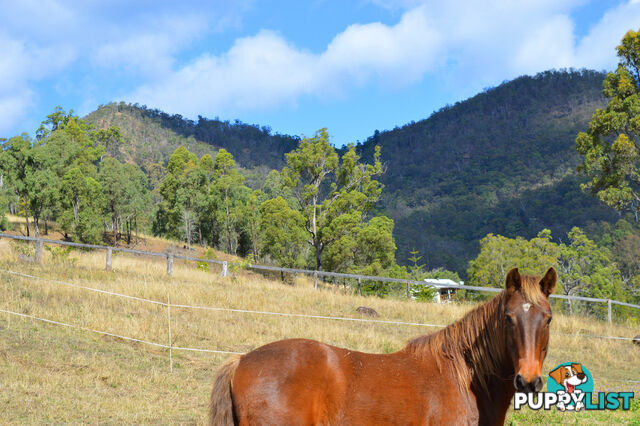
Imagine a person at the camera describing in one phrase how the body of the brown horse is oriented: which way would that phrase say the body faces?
to the viewer's right

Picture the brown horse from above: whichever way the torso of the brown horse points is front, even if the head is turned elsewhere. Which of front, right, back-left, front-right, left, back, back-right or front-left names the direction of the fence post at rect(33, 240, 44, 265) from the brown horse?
back-left

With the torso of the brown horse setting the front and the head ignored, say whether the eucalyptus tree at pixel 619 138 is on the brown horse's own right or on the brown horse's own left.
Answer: on the brown horse's own left

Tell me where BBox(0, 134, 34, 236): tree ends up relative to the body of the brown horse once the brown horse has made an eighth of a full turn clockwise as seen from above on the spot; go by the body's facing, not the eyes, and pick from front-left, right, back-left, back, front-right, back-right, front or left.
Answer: back

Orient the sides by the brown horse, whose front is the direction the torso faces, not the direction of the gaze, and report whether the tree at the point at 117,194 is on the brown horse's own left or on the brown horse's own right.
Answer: on the brown horse's own left

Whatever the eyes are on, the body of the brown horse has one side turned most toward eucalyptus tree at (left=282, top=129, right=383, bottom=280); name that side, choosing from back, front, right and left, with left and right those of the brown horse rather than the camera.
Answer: left

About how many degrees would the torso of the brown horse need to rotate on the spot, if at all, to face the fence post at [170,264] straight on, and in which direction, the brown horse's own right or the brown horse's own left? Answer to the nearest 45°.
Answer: approximately 135° to the brown horse's own left

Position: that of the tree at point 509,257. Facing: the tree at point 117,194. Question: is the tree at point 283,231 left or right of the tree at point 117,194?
left
